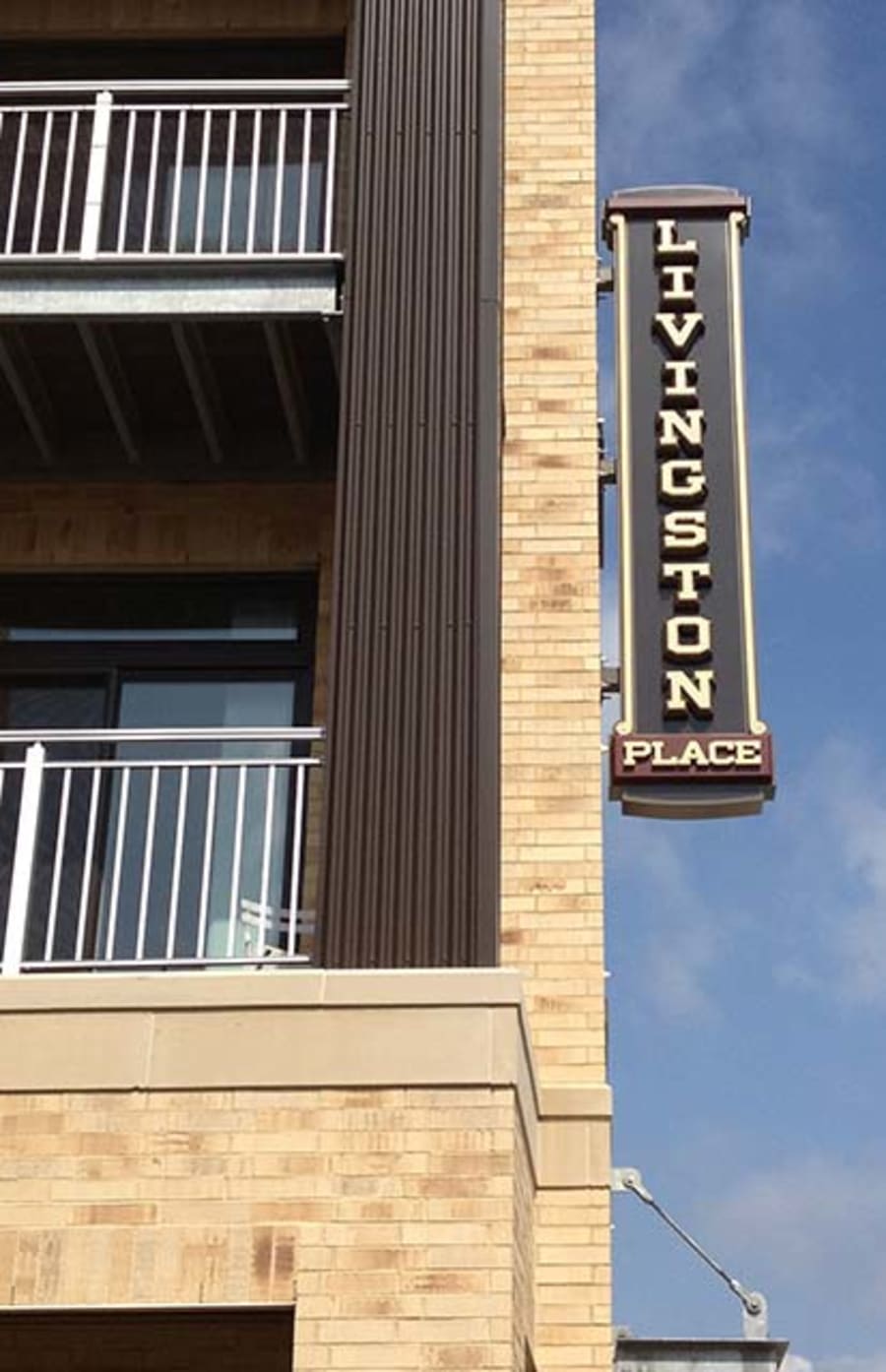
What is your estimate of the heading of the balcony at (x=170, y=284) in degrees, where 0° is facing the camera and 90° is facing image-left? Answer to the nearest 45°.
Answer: approximately 0°

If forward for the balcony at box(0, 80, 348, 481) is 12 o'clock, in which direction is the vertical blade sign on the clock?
The vertical blade sign is roughly at 9 o'clock from the balcony.
